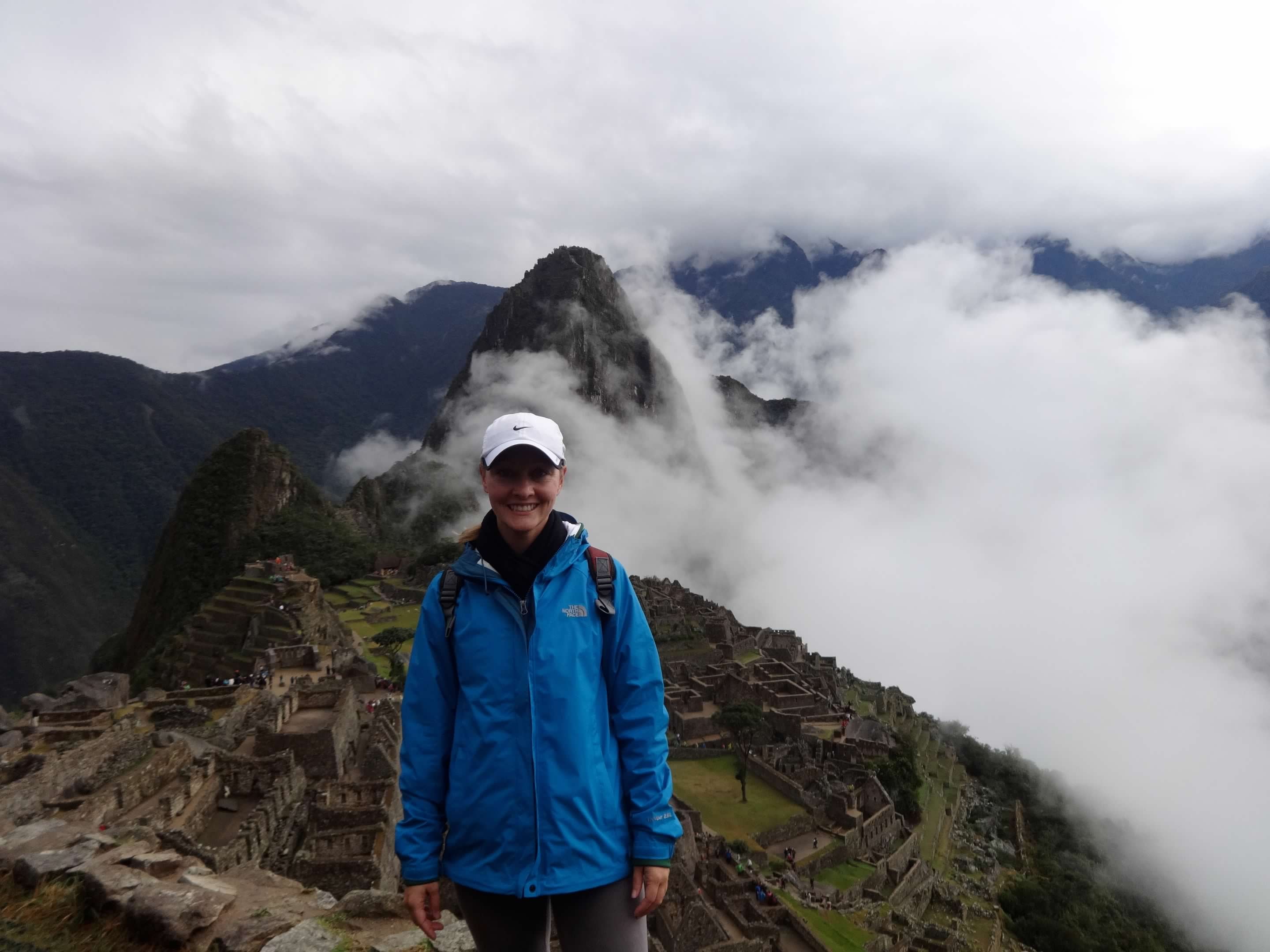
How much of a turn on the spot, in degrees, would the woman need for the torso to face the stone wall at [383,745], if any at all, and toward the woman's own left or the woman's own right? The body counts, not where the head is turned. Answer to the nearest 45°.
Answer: approximately 180°

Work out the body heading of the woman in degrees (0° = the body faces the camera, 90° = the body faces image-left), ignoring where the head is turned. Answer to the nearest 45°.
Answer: approximately 0°

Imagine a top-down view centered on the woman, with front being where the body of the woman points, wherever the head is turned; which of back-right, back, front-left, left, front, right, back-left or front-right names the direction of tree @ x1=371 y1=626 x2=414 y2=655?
back

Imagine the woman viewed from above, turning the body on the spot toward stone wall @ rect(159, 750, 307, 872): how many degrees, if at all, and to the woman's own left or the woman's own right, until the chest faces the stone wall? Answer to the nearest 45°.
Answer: approximately 135° to the woman's own right

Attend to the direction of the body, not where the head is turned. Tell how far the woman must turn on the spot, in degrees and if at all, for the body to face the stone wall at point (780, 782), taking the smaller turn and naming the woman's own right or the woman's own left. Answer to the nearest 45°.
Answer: approximately 180°

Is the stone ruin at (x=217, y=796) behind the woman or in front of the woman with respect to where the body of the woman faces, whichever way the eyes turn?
behind

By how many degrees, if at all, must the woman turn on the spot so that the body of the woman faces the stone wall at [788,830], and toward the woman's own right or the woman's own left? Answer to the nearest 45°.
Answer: approximately 135° to the woman's own left

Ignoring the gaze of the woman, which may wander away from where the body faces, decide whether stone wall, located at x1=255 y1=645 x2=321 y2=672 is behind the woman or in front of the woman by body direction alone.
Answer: behind

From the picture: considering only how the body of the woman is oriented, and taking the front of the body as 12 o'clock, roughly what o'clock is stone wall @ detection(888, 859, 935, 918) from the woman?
The stone wall is roughly at 7 o'clock from the woman.

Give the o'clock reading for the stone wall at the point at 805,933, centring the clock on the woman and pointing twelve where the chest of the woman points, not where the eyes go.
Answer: The stone wall is roughly at 7 o'clock from the woman.
